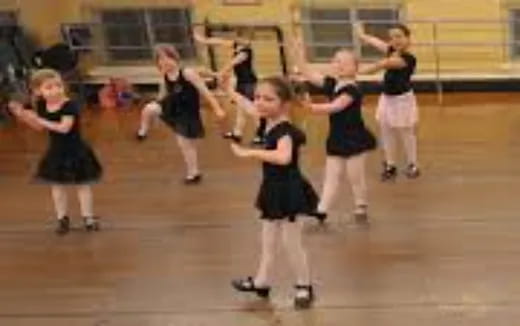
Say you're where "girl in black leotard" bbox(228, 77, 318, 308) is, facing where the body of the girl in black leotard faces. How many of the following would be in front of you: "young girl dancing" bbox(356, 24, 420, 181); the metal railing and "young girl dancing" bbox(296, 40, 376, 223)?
0

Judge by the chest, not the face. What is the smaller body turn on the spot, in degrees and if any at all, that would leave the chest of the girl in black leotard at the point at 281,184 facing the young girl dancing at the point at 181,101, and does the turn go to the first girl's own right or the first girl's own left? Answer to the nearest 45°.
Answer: approximately 135° to the first girl's own right

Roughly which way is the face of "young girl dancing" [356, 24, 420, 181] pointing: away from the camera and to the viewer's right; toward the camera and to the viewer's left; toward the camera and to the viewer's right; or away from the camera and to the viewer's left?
toward the camera and to the viewer's left

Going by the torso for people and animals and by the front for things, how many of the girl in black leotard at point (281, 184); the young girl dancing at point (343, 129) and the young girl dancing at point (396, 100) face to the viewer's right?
0

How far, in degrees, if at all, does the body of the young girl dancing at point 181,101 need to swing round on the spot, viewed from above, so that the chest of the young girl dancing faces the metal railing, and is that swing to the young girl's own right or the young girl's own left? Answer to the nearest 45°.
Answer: approximately 180°

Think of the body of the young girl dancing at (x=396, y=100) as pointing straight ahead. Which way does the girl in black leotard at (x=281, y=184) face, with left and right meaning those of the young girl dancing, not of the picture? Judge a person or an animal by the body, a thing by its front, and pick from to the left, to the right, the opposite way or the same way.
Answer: the same way

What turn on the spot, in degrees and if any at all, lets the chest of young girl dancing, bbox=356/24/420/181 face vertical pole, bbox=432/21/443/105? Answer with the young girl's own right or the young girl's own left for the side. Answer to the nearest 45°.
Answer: approximately 135° to the young girl's own right

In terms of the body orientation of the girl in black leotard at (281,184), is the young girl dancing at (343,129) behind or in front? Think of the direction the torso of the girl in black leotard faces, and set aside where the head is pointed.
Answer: behind

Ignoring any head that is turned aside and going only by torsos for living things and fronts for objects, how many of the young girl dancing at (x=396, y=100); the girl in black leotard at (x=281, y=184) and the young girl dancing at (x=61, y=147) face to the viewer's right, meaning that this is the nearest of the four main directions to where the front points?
0

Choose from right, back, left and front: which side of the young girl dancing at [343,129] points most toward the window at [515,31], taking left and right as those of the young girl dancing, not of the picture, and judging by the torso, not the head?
back

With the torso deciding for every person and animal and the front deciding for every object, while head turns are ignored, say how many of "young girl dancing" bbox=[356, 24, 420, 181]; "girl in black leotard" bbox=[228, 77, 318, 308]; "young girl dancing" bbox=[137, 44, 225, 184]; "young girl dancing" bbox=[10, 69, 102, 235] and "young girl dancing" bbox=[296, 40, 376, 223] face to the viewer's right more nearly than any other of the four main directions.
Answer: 0

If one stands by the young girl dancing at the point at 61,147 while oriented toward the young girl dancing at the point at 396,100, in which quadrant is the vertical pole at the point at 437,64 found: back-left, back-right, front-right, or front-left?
front-left

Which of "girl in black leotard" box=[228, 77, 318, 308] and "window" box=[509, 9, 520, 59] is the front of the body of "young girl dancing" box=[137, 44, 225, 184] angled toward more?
the girl in black leotard

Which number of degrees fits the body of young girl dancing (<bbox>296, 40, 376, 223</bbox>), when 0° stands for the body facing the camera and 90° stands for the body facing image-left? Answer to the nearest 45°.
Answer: approximately 45°

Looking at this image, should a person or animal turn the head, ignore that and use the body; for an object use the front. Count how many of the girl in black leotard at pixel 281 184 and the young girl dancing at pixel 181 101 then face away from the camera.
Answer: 0

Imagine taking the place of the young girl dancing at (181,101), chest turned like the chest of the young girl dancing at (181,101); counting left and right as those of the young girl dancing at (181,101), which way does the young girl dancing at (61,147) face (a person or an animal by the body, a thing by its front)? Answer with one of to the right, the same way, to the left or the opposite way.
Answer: the same way

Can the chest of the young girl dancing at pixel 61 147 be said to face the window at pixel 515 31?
no

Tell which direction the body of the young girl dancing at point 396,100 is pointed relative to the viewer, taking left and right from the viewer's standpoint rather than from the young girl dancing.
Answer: facing the viewer and to the left of the viewer

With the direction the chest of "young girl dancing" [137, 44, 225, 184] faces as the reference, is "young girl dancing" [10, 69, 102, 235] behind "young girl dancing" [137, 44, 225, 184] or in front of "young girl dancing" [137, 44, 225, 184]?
in front

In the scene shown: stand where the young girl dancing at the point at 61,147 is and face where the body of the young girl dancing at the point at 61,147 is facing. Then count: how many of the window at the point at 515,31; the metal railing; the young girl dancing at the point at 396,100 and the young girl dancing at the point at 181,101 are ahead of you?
0

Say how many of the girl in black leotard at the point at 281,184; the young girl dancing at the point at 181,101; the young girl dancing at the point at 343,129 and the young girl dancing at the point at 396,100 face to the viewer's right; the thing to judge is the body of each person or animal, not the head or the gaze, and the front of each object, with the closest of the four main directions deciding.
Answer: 0

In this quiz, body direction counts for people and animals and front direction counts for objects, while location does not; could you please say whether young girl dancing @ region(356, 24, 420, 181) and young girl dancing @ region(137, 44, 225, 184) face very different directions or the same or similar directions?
same or similar directions
